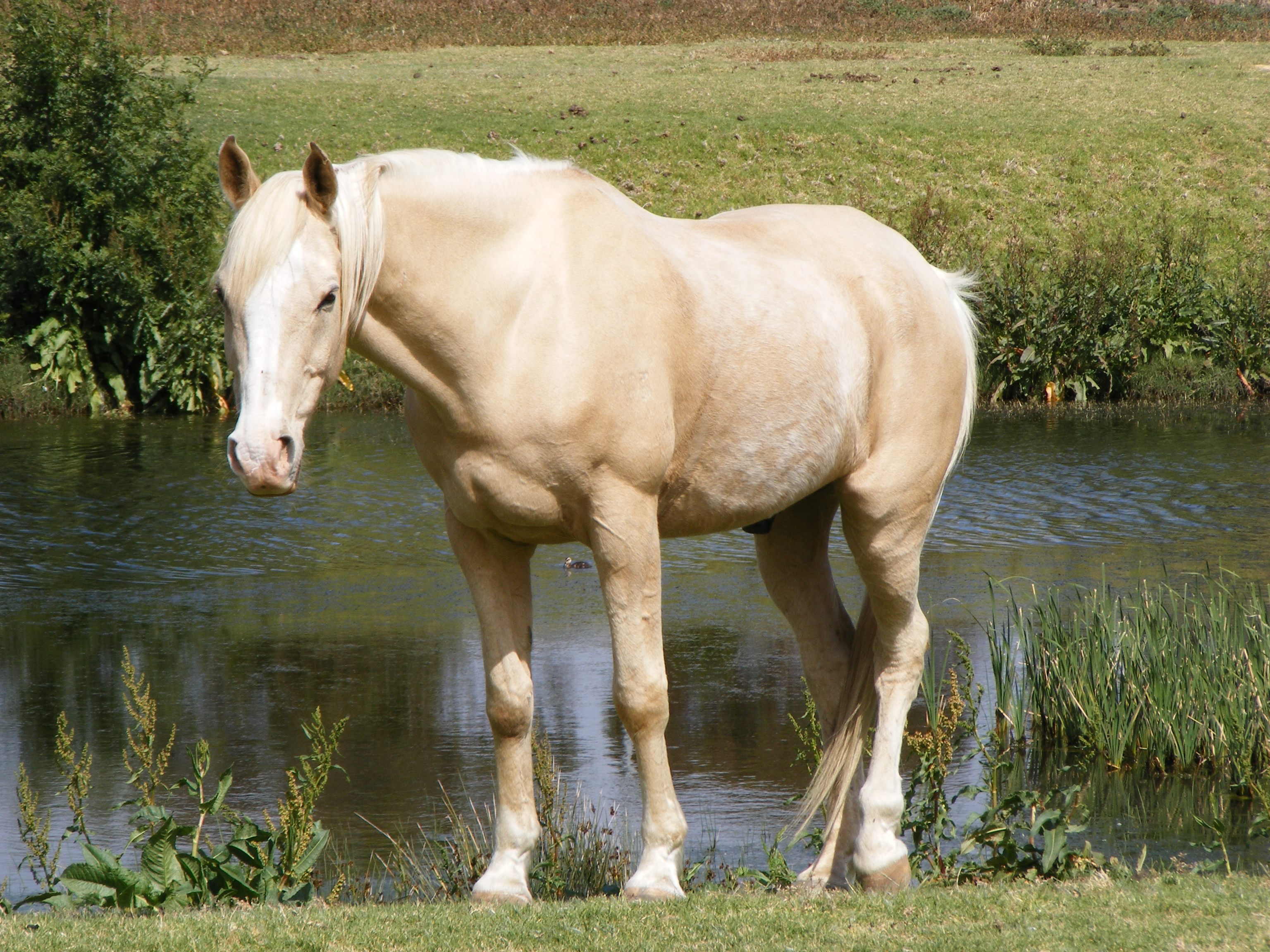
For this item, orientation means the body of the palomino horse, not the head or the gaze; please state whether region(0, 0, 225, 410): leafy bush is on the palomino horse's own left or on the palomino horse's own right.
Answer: on the palomino horse's own right

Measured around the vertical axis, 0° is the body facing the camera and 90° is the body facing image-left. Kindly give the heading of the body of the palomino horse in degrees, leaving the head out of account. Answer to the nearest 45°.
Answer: approximately 45°
